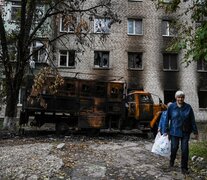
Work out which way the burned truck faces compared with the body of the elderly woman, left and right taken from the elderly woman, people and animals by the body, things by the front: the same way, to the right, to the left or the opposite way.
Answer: to the left

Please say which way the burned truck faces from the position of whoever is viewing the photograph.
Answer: facing to the right of the viewer

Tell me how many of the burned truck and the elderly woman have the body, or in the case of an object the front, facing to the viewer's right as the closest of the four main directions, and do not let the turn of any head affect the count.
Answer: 1

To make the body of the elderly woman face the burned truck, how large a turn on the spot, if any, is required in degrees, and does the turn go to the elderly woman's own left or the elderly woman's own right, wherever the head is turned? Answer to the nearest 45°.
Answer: approximately 135° to the elderly woman's own right

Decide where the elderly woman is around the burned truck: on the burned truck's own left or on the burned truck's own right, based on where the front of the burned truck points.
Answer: on the burned truck's own right

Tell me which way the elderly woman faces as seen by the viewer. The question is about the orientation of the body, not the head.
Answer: toward the camera
